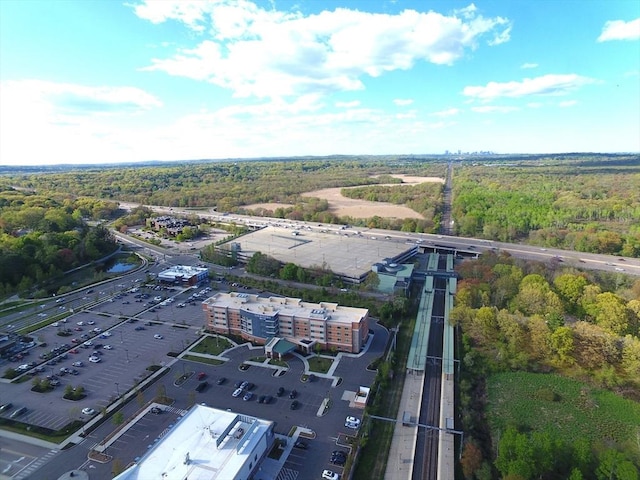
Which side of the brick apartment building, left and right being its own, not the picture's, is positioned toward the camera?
front

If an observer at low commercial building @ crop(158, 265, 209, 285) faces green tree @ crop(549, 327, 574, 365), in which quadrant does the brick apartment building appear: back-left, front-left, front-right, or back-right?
front-right

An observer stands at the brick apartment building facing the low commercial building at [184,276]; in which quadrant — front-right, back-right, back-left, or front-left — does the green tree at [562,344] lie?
back-right

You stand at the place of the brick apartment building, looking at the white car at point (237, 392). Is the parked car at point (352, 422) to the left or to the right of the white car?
left

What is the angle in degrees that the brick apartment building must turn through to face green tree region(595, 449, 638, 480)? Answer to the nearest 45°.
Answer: approximately 45° to its left

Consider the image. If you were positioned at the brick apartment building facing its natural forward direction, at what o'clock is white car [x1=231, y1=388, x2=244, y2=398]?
The white car is roughly at 1 o'clock from the brick apartment building.

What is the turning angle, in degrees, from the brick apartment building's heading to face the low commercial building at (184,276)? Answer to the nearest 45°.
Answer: approximately 135° to its right

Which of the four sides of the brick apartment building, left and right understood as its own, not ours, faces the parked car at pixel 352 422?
front

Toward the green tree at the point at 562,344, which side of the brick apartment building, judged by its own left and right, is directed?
left

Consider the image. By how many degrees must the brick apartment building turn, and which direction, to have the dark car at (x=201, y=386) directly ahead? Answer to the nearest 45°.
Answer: approximately 45° to its right

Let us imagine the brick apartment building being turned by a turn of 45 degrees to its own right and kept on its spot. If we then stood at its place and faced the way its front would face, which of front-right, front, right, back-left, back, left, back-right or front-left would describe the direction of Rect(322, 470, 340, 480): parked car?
front-left

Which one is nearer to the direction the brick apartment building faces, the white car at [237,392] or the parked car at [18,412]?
the white car
